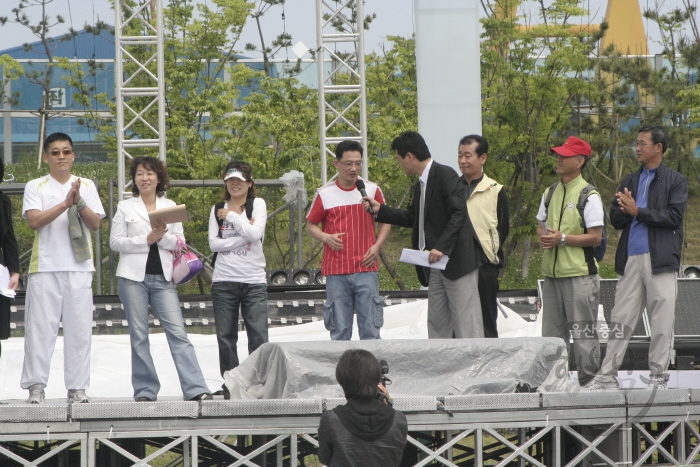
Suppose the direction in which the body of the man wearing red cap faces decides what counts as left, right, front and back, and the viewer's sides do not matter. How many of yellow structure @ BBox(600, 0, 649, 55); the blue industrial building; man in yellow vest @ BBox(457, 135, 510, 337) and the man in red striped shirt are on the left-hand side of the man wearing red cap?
0

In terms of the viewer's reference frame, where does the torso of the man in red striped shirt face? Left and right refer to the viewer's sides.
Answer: facing the viewer

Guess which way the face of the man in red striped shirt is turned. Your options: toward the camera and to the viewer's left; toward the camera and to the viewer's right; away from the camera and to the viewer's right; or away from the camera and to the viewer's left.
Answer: toward the camera and to the viewer's right

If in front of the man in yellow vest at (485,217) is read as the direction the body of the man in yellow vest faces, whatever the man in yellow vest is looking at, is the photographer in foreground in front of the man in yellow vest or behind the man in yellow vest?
in front

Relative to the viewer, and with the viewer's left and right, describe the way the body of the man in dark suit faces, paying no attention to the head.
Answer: facing to the left of the viewer

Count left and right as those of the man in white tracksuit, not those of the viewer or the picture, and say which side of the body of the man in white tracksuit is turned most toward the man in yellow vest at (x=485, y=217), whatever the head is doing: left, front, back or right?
left

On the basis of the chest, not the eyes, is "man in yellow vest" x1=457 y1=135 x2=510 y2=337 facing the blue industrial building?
no

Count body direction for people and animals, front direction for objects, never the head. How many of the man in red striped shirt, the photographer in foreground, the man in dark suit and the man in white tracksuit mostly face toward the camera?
2

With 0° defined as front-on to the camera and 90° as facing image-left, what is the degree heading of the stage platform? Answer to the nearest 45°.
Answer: approximately 0°

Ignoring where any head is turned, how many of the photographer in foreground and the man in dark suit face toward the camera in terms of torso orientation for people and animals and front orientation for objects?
0

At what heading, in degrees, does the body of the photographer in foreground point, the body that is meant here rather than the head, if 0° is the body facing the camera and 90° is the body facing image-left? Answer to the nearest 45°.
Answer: approximately 180°

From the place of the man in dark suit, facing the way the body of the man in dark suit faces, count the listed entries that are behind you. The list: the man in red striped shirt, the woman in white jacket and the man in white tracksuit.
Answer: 0

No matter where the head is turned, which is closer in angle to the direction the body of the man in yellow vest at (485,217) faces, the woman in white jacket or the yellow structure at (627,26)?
the woman in white jacket

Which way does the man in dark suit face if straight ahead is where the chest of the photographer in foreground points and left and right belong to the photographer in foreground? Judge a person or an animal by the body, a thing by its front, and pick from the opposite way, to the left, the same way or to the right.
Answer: to the left

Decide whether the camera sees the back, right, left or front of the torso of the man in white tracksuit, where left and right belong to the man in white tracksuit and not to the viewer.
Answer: front

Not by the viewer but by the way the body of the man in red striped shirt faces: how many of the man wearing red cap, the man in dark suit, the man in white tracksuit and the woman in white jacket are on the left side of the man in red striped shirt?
2

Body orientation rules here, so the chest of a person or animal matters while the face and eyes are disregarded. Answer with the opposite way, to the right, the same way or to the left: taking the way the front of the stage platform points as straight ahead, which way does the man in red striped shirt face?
the same way
